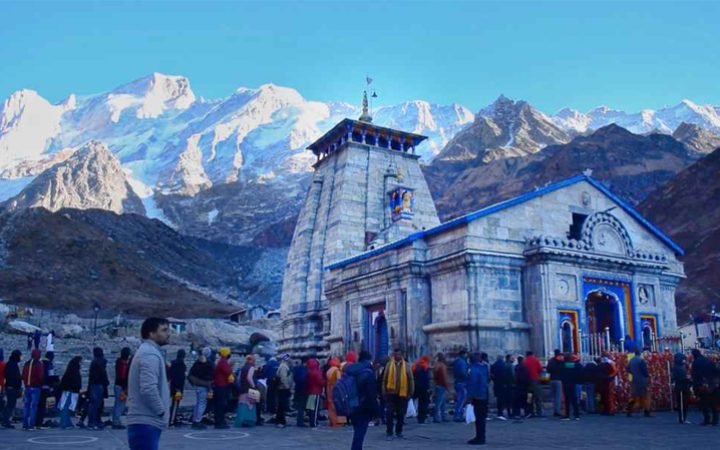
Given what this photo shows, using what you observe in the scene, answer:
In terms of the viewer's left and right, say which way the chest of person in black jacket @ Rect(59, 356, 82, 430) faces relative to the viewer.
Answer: facing to the right of the viewer

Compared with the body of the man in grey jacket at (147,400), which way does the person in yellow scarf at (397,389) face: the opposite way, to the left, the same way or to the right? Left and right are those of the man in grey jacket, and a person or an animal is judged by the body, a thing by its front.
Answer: to the right

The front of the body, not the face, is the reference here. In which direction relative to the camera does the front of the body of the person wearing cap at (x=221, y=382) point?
to the viewer's right

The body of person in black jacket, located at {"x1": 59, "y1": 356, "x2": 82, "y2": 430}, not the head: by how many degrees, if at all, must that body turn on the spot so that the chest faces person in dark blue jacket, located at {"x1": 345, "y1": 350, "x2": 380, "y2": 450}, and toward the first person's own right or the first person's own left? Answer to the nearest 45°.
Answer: approximately 45° to the first person's own right

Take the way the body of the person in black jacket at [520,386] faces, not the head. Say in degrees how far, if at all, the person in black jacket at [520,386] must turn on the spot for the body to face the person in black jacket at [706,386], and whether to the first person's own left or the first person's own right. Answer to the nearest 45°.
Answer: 0° — they already face them

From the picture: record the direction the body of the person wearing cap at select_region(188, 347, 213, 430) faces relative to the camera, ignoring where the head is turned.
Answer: to the viewer's right

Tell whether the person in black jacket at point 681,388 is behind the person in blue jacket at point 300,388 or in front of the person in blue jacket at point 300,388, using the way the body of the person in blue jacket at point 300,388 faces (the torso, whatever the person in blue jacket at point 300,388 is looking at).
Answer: in front

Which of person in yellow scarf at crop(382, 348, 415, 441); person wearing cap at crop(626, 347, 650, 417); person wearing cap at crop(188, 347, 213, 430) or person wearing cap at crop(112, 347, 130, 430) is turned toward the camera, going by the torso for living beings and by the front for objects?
the person in yellow scarf

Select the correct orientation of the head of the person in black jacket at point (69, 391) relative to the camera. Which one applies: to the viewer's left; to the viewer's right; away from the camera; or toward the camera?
to the viewer's right

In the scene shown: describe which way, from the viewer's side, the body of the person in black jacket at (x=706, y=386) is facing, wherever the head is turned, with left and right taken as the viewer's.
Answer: facing to the left of the viewer

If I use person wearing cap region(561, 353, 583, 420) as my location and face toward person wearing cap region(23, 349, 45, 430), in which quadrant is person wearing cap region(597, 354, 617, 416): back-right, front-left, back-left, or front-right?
back-right

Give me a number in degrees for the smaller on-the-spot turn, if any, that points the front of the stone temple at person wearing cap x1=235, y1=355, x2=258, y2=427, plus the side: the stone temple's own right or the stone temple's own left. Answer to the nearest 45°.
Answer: approximately 90° to the stone temple's own right

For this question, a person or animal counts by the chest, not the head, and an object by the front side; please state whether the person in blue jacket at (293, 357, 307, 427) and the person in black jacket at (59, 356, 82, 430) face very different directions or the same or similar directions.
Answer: same or similar directions

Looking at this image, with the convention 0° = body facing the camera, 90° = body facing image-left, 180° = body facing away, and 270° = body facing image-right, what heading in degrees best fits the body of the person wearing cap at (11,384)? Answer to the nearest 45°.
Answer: approximately 270°

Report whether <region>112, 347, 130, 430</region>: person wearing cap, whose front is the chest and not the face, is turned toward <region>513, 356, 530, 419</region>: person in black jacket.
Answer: yes

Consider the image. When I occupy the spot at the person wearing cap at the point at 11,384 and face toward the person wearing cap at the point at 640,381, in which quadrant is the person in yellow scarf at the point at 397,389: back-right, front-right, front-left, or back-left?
front-right

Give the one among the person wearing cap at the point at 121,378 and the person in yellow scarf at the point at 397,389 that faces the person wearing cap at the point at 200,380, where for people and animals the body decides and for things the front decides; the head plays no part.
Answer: the person wearing cap at the point at 121,378
